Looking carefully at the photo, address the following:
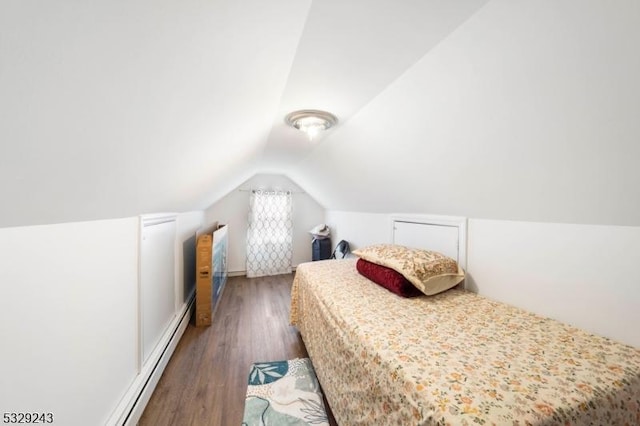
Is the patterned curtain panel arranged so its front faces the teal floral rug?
yes

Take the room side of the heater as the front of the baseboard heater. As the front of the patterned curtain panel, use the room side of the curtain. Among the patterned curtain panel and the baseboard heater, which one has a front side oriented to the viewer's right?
the baseboard heater

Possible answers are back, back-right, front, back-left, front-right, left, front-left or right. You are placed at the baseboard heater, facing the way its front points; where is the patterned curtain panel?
front-left

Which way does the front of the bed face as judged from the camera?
facing the viewer and to the right of the viewer

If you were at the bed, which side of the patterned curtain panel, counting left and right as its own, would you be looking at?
front

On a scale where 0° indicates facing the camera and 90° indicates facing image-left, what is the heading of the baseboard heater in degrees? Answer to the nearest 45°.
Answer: approximately 270°

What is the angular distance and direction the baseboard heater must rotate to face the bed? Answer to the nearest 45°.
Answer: approximately 45° to its right

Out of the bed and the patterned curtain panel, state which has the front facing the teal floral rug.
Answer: the patterned curtain panel

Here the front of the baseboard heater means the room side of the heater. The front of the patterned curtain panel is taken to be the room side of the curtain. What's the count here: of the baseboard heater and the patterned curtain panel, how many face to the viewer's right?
1

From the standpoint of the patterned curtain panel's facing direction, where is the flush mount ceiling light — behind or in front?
in front
